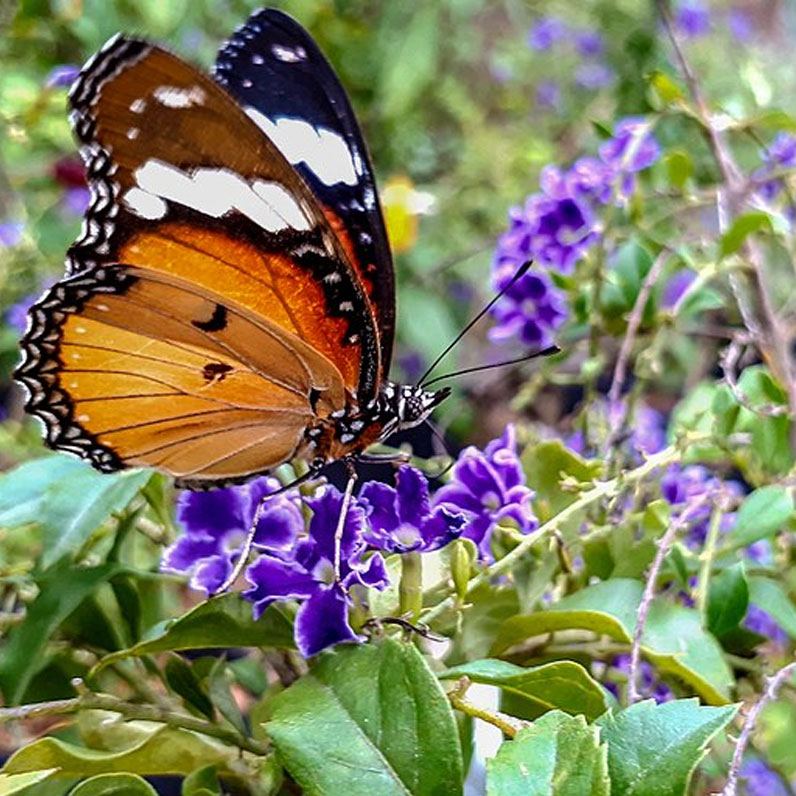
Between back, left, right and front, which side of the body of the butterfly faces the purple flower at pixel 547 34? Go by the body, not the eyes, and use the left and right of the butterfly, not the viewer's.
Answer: left

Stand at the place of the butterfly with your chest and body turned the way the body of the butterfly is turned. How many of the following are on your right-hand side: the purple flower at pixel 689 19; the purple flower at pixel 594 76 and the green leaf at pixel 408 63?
0

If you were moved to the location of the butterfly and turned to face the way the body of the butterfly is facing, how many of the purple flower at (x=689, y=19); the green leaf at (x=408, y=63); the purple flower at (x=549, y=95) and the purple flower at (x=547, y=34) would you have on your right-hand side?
0

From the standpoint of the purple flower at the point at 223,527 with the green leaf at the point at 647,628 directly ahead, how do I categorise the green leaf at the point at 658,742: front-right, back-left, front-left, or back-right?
front-right

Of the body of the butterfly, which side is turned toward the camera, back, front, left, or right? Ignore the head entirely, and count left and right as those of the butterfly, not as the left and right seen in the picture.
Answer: right

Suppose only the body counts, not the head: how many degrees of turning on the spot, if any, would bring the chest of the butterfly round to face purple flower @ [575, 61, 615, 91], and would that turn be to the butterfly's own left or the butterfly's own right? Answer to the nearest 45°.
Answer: approximately 90° to the butterfly's own left
